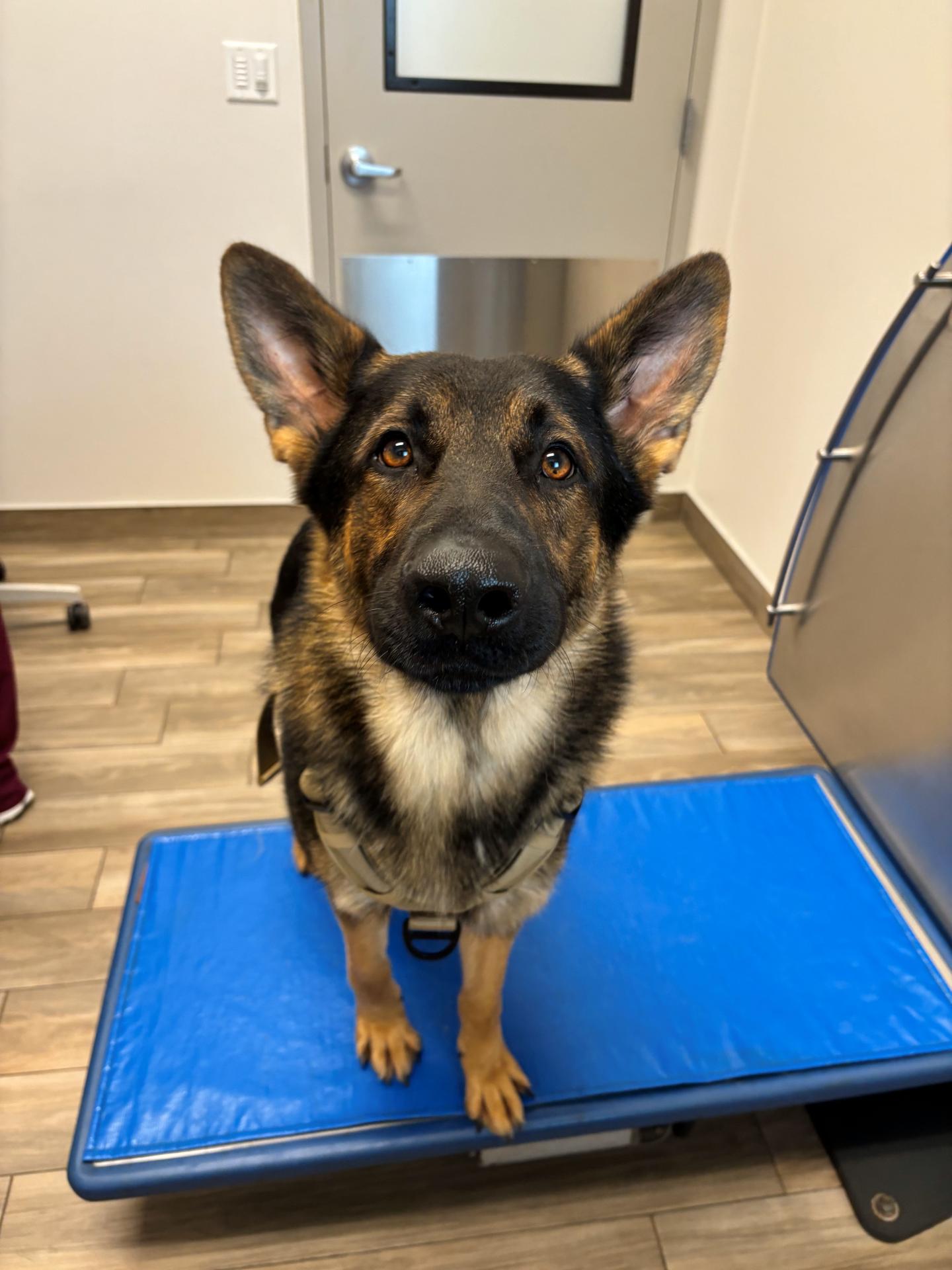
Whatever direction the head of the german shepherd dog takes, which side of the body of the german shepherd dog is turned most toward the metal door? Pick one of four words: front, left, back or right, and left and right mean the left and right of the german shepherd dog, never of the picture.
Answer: back
